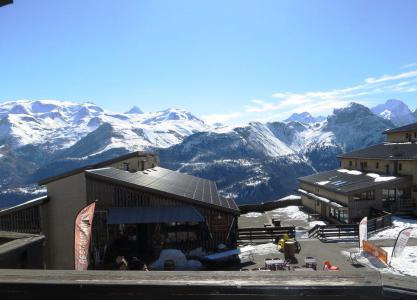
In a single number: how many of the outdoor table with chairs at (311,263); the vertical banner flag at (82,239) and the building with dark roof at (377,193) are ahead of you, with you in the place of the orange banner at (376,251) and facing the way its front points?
2

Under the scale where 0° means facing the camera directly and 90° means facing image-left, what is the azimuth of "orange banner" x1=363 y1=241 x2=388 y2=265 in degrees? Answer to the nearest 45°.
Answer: approximately 45°

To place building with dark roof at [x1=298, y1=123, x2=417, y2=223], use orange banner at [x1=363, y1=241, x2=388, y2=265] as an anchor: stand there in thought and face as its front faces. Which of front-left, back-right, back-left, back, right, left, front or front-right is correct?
back-right

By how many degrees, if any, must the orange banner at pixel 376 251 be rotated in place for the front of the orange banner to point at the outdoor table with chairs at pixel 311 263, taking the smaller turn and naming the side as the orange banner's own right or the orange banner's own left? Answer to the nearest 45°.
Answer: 0° — it already faces it

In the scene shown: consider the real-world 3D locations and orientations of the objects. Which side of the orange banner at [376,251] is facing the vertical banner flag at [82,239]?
front

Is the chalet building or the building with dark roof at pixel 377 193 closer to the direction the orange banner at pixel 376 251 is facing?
the chalet building
